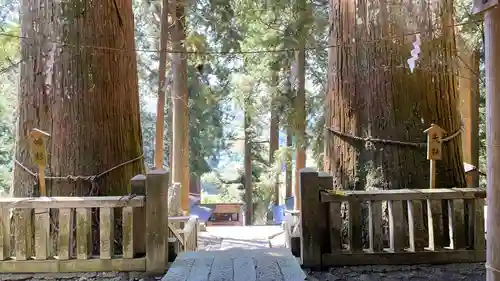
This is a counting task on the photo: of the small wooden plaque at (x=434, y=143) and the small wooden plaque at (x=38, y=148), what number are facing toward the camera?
2

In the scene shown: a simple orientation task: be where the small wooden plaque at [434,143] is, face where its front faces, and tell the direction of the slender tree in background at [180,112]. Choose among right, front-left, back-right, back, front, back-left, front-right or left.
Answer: back-right

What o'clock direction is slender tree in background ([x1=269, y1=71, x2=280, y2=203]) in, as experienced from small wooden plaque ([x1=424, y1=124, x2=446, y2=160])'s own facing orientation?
The slender tree in background is roughly at 5 o'clock from the small wooden plaque.

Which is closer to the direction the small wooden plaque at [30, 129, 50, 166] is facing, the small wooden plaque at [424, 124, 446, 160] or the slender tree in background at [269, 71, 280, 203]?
the small wooden plaque

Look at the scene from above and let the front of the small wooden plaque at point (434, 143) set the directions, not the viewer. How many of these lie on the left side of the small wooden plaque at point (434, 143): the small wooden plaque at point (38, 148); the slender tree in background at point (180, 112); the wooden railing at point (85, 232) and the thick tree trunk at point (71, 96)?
0

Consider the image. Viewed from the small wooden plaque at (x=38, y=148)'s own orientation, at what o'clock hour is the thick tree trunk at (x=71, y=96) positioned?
The thick tree trunk is roughly at 7 o'clock from the small wooden plaque.

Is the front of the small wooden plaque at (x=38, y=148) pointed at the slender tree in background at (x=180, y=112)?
no

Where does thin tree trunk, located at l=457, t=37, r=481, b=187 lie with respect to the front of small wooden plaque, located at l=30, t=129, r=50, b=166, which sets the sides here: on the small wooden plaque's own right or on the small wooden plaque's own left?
on the small wooden plaque's own left

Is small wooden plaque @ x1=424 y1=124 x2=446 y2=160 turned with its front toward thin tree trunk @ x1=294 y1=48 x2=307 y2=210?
no

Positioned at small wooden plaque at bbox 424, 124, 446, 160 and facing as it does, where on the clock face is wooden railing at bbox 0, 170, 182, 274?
The wooden railing is roughly at 2 o'clock from the small wooden plaque.

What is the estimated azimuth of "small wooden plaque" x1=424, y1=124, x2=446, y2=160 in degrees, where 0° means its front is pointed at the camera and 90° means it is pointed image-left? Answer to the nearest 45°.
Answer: approximately 0°

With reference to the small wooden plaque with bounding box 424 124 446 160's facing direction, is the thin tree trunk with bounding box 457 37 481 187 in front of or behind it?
behind

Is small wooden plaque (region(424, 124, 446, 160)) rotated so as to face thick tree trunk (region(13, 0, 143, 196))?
no

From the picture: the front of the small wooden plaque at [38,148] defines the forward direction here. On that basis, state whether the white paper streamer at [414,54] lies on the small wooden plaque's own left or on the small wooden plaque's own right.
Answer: on the small wooden plaque's own left
